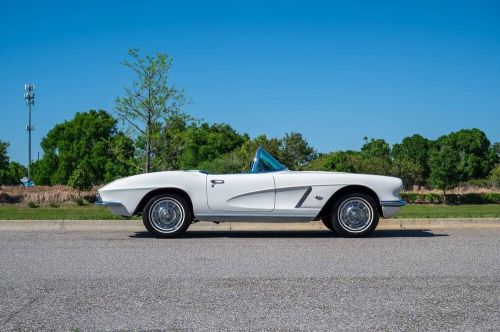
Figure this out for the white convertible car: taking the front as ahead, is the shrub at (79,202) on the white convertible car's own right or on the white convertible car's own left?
on the white convertible car's own left

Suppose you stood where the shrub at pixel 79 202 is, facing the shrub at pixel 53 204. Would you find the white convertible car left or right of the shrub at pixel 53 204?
left

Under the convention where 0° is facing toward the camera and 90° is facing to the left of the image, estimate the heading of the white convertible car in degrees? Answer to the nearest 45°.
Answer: approximately 270°

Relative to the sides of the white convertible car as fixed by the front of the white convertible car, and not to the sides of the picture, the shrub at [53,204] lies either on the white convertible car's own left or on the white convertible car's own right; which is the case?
on the white convertible car's own left
